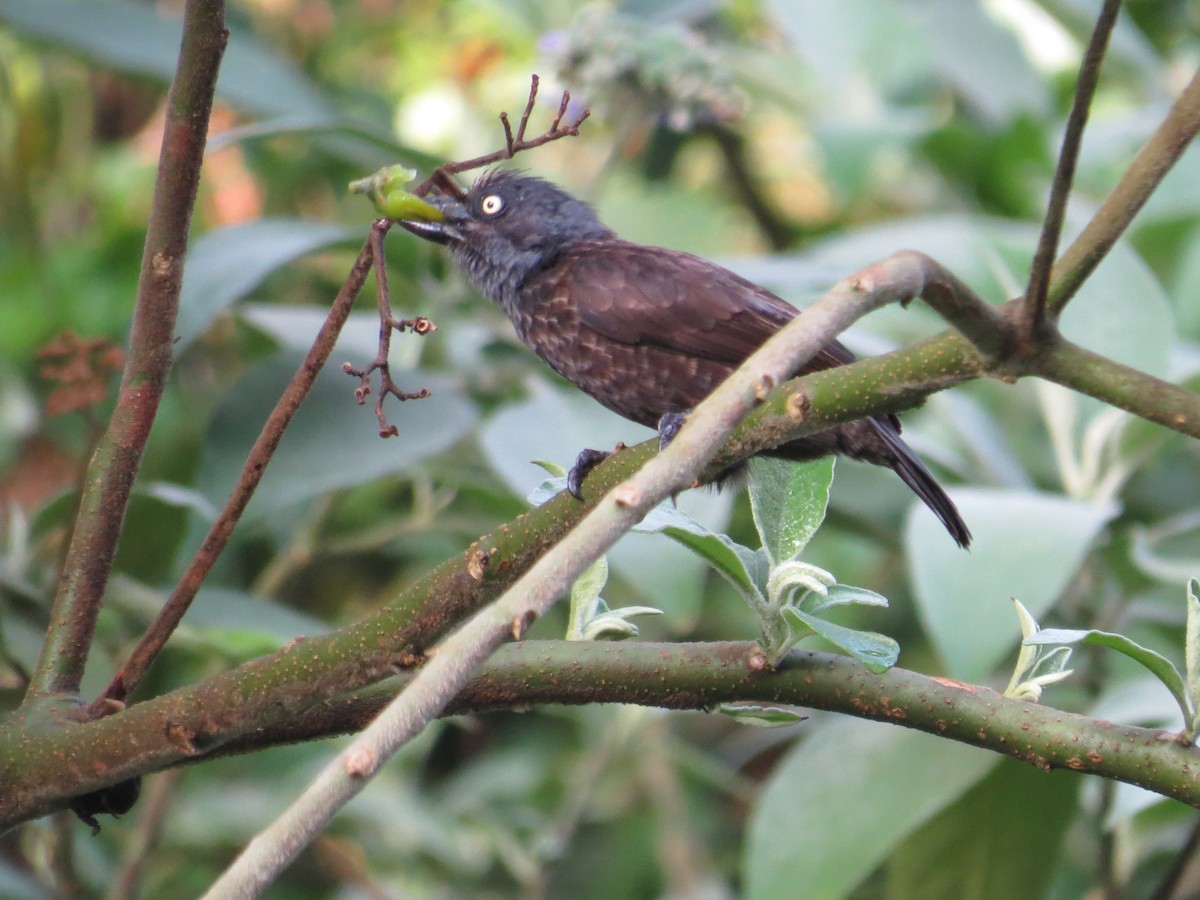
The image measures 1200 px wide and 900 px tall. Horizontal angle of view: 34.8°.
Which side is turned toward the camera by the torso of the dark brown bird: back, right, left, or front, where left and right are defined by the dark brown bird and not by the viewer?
left

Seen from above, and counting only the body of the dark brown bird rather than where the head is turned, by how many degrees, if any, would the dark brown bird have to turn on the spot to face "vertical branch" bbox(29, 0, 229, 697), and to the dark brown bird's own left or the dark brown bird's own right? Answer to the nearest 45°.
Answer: approximately 45° to the dark brown bird's own left
